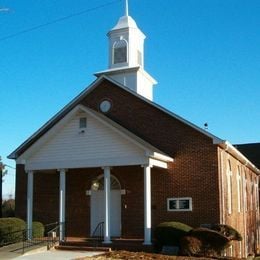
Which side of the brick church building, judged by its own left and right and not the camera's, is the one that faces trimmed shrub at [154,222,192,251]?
front

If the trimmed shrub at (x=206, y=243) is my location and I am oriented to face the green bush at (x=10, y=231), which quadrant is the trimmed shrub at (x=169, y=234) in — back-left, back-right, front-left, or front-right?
front-right

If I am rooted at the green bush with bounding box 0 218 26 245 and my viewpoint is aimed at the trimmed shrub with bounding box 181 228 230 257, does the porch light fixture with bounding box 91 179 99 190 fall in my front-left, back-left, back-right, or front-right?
front-left

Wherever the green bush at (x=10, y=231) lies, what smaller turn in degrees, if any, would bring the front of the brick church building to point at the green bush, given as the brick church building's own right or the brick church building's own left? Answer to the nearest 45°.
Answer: approximately 45° to the brick church building's own right

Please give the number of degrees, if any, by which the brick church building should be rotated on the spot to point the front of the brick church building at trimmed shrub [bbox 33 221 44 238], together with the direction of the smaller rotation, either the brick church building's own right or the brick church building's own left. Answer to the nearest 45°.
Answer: approximately 45° to the brick church building's own right

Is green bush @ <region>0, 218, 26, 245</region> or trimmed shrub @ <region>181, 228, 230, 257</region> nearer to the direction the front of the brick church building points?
the green bush

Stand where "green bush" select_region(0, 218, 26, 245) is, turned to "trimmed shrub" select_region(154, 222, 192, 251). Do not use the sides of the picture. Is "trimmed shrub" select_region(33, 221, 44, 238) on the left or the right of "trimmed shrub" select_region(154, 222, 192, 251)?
left

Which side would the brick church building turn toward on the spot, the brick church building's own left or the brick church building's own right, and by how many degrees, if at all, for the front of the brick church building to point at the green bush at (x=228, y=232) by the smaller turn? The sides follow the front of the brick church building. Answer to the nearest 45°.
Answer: approximately 90° to the brick church building's own left
